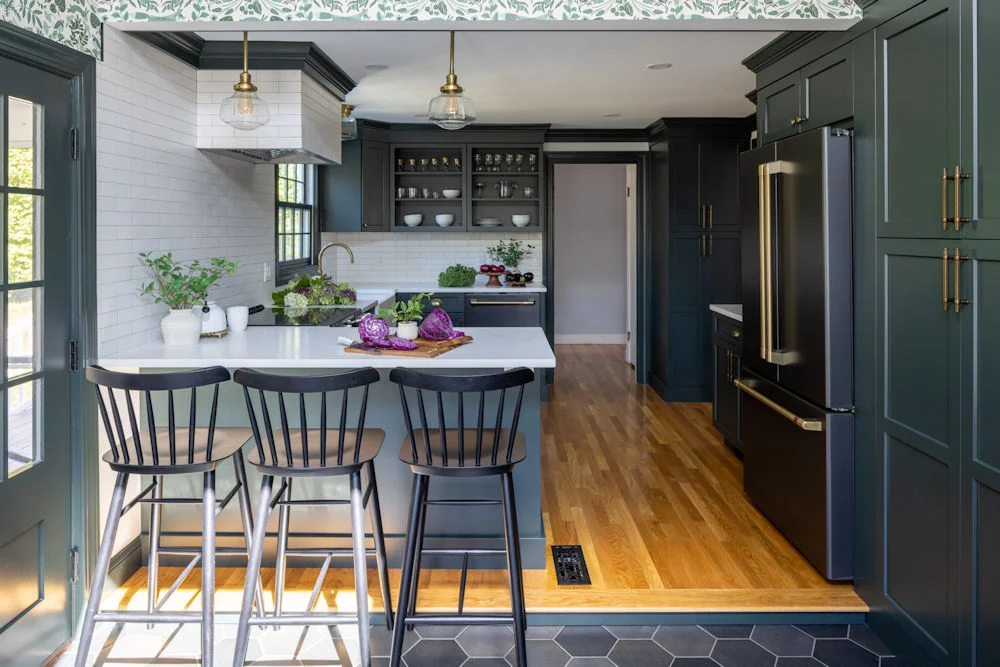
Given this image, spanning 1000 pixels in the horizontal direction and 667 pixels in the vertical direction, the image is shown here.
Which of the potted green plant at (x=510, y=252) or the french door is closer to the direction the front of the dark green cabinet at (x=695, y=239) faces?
the french door

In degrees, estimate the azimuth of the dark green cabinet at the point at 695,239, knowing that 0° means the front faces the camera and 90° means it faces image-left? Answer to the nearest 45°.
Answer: approximately 0°

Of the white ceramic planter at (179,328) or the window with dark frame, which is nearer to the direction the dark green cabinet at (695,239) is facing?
the white ceramic planter

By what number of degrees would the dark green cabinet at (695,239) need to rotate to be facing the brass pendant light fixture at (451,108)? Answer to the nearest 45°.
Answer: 0° — it already faces it

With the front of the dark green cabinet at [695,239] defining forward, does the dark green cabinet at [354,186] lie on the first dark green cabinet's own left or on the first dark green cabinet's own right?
on the first dark green cabinet's own right

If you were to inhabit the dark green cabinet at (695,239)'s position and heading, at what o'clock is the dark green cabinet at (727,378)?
the dark green cabinet at (727,378) is roughly at 12 o'clock from the dark green cabinet at (695,239).

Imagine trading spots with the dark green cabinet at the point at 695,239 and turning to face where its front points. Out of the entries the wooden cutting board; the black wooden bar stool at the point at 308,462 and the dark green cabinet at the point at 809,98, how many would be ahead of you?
3
